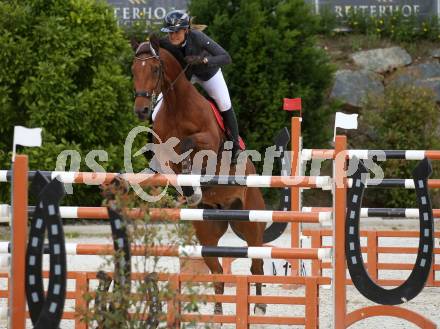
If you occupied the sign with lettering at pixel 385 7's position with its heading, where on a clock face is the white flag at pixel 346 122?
The white flag is roughly at 12 o'clock from the sign with lettering.

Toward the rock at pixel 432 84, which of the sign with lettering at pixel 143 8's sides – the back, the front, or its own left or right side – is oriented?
left

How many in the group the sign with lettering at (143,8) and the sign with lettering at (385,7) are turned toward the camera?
2

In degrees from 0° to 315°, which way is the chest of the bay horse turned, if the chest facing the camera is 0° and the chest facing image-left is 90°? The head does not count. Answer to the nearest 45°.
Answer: approximately 45°

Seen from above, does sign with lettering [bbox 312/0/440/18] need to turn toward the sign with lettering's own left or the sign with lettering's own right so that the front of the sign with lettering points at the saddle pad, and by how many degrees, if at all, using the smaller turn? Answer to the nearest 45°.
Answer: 0° — it already faces it

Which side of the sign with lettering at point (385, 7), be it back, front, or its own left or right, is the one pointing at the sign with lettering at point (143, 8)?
right

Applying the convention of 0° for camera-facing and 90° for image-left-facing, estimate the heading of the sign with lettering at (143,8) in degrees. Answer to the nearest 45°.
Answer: approximately 0°
